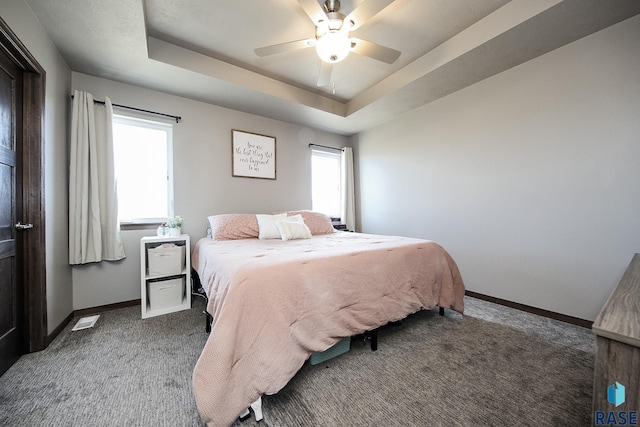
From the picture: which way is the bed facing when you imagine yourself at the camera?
facing the viewer and to the right of the viewer

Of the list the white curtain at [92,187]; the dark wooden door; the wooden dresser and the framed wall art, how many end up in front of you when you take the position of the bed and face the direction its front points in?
1

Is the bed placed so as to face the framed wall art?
no

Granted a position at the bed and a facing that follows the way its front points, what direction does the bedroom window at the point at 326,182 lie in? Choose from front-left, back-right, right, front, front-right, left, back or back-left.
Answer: back-left

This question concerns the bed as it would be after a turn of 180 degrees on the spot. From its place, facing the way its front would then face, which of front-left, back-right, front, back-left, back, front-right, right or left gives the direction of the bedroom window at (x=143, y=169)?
front

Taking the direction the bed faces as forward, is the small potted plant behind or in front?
behind

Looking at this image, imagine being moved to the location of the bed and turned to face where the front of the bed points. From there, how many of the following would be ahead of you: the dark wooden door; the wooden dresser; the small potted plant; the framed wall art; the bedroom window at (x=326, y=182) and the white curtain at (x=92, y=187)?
1

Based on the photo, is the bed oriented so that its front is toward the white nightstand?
no

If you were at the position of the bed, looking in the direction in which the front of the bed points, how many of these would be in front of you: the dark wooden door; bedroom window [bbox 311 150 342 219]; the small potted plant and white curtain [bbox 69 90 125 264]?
0
